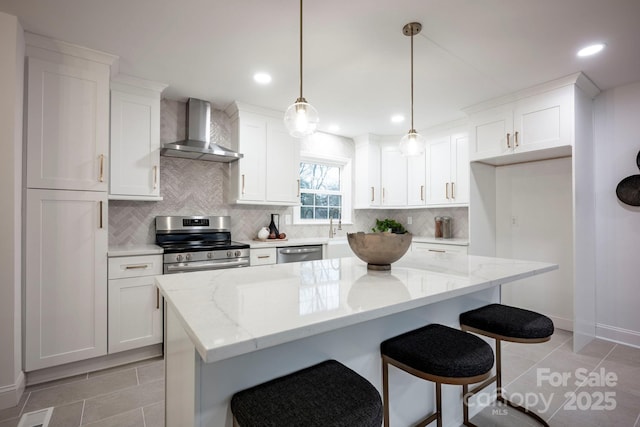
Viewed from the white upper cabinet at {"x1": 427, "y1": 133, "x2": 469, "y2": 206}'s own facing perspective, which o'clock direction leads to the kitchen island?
The kitchen island is roughly at 11 o'clock from the white upper cabinet.

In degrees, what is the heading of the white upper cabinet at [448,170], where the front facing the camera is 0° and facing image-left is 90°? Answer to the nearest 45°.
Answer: approximately 45°

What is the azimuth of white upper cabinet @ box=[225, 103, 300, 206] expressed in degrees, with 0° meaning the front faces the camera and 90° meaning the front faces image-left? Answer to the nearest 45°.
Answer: approximately 315°

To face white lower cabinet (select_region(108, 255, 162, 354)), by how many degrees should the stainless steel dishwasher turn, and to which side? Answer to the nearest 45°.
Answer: approximately 90° to its right

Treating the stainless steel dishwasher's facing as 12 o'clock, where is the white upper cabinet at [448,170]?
The white upper cabinet is roughly at 10 o'clock from the stainless steel dishwasher.

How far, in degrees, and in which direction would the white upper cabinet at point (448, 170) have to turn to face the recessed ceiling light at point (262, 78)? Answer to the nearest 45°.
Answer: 0° — it already faces it
